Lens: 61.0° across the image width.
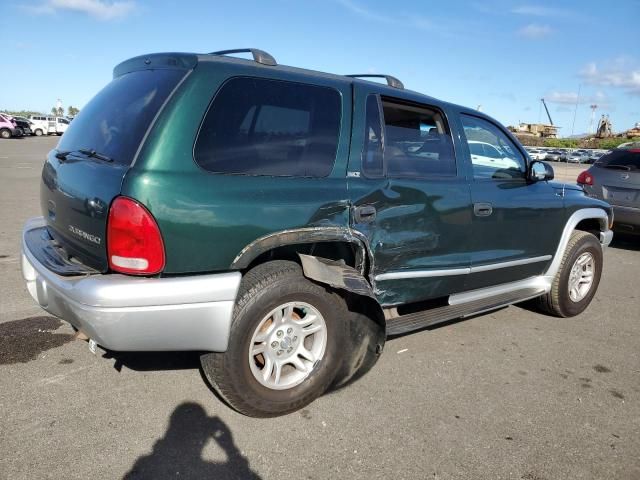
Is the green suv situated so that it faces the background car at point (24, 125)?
no

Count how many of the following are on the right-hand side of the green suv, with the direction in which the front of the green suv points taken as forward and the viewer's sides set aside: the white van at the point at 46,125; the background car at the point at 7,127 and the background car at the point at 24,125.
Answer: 0

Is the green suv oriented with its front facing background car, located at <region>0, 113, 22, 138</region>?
no

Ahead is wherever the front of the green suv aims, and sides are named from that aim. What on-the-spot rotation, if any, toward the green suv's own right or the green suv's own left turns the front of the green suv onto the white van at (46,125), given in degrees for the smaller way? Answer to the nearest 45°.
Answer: approximately 90° to the green suv's own left

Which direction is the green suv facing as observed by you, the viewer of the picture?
facing away from the viewer and to the right of the viewer

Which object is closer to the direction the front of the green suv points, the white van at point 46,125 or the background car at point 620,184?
the background car

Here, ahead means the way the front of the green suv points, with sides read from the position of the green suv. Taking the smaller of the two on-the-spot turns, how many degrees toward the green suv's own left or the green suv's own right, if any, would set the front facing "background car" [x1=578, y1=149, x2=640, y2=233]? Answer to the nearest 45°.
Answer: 0° — it already faces it
